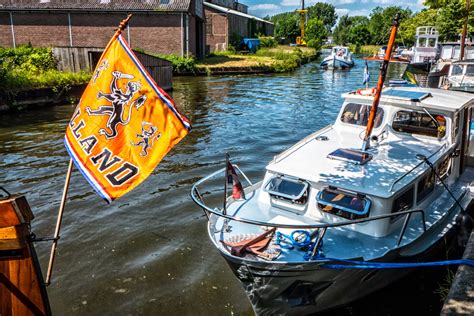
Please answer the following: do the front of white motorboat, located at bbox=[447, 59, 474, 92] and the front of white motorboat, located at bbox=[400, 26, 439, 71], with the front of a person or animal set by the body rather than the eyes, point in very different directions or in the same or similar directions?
same or similar directions

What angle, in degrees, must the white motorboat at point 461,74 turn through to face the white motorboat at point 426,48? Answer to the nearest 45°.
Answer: approximately 135° to its right

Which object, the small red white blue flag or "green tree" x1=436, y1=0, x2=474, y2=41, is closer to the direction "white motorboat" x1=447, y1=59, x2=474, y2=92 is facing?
the small red white blue flag

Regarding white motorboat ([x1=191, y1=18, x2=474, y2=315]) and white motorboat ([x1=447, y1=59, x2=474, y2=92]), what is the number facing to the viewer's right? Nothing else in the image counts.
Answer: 0

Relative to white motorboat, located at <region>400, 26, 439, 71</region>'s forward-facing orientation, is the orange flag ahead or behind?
ahead

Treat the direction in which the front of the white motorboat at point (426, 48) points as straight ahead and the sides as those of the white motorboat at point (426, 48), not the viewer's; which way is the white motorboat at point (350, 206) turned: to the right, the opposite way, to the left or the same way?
the same way

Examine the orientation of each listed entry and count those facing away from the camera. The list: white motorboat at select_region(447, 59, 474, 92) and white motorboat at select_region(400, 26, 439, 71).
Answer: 0

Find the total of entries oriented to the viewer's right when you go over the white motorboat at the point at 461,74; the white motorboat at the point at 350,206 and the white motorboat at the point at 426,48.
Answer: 0

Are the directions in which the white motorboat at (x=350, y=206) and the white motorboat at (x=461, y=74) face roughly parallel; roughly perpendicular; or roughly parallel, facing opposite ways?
roughly parallel

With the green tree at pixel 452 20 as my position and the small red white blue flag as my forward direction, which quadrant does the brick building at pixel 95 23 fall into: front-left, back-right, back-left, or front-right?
front-right

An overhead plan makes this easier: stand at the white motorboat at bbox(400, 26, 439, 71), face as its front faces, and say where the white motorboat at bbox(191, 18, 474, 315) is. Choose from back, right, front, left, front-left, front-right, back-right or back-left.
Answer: front-left

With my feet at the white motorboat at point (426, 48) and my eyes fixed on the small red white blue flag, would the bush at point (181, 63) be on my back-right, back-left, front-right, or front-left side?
front-right

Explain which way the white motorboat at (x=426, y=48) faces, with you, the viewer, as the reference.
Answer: facing the viewer and to the left of the viewer
